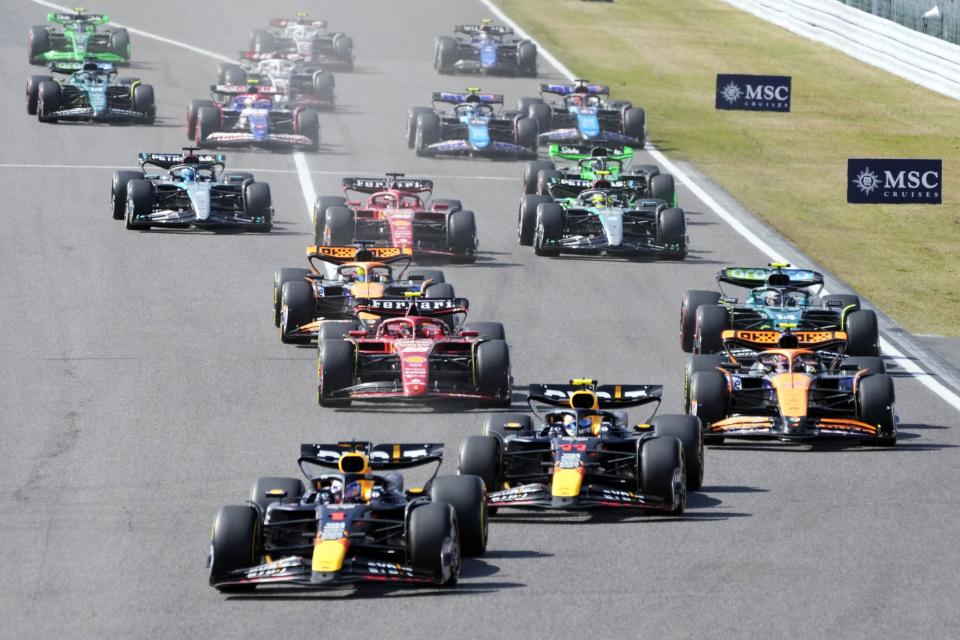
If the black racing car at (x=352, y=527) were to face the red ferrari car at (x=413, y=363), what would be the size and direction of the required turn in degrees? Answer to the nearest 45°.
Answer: approximately 180°

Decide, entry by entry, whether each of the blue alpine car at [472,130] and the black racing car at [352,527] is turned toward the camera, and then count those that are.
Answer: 2

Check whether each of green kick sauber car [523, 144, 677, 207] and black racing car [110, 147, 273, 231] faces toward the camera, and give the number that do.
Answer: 2

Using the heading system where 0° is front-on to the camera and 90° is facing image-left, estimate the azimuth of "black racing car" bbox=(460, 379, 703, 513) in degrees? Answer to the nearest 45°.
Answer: approximately 0°

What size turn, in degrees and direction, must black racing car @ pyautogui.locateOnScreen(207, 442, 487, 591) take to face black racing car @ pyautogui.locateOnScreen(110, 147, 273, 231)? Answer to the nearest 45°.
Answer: approximately 180°

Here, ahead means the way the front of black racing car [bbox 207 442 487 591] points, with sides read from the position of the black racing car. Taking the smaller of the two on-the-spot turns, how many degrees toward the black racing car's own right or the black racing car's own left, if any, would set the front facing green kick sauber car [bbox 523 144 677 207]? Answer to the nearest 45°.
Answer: approximately 180°

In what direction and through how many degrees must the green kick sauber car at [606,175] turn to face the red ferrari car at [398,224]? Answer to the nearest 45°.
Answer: approximately 45° to its right

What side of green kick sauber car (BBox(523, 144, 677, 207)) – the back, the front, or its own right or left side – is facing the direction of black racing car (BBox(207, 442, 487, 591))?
front

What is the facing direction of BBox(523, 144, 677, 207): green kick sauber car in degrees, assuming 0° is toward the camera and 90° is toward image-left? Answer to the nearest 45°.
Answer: approximately 0°

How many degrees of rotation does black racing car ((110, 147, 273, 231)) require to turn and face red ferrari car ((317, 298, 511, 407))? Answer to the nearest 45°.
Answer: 0° — it already faces it
